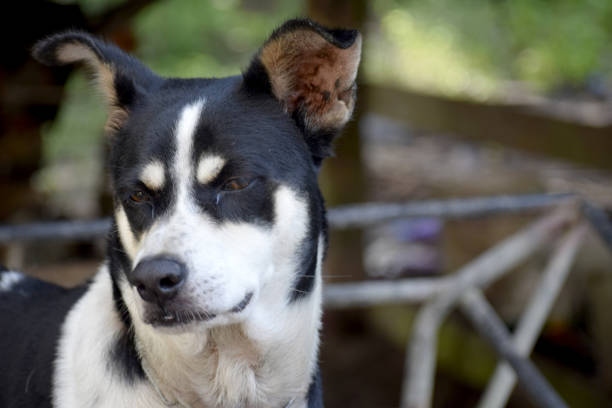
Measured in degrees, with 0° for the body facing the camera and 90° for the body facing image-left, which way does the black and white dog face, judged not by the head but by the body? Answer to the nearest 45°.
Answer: approximately 315°

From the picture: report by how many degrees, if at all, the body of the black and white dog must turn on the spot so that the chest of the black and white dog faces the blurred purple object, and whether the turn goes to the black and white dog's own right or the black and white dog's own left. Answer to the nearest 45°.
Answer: approximately 90° to the black and white dog's own left
